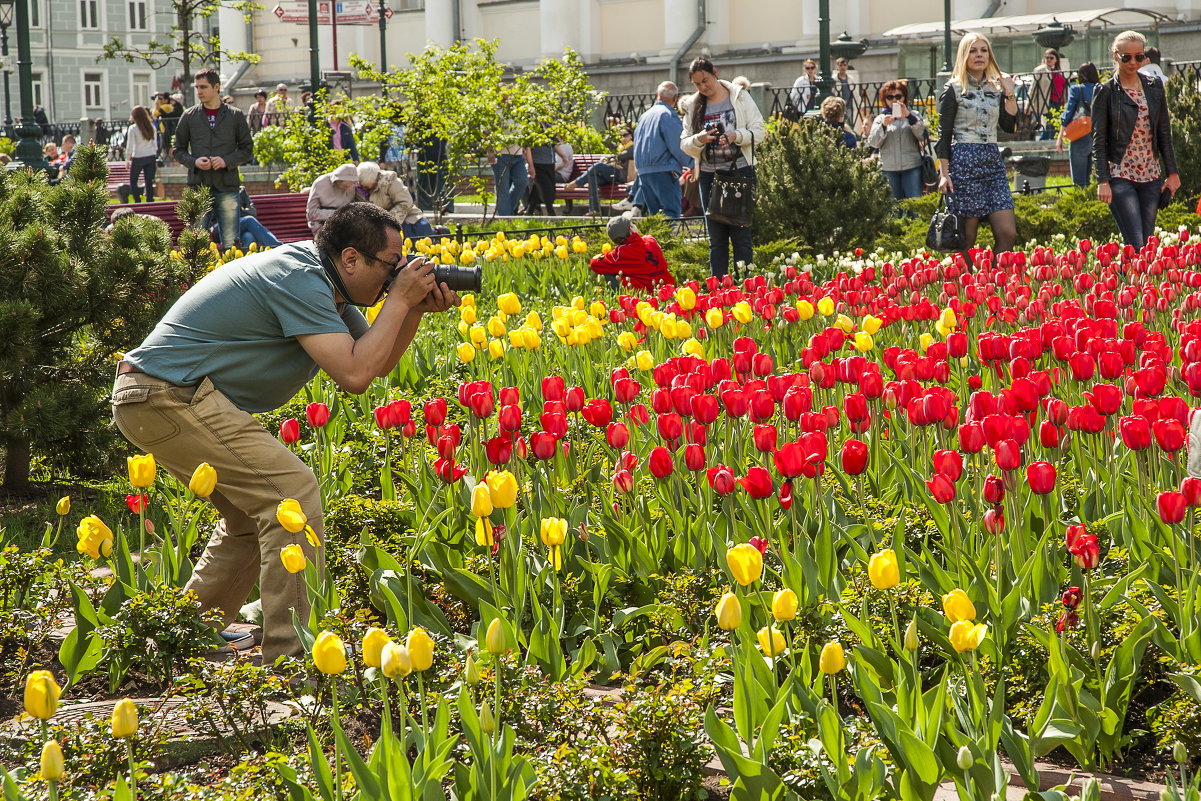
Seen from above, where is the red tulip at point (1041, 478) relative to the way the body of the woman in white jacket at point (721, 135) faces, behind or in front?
in front

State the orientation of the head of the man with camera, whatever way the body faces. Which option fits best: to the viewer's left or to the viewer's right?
to the viewer's right

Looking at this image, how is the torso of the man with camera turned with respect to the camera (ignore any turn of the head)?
to the viewer's right

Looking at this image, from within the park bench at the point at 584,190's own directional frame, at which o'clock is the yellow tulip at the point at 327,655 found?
The yellow tulip is roughly at 12 o'clock from the park bench.

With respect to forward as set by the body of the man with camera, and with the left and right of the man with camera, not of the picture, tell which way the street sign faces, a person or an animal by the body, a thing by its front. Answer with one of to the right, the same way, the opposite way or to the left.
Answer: to the right

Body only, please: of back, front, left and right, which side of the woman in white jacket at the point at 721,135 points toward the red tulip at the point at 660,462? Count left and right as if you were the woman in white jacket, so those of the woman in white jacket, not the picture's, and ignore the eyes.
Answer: front
